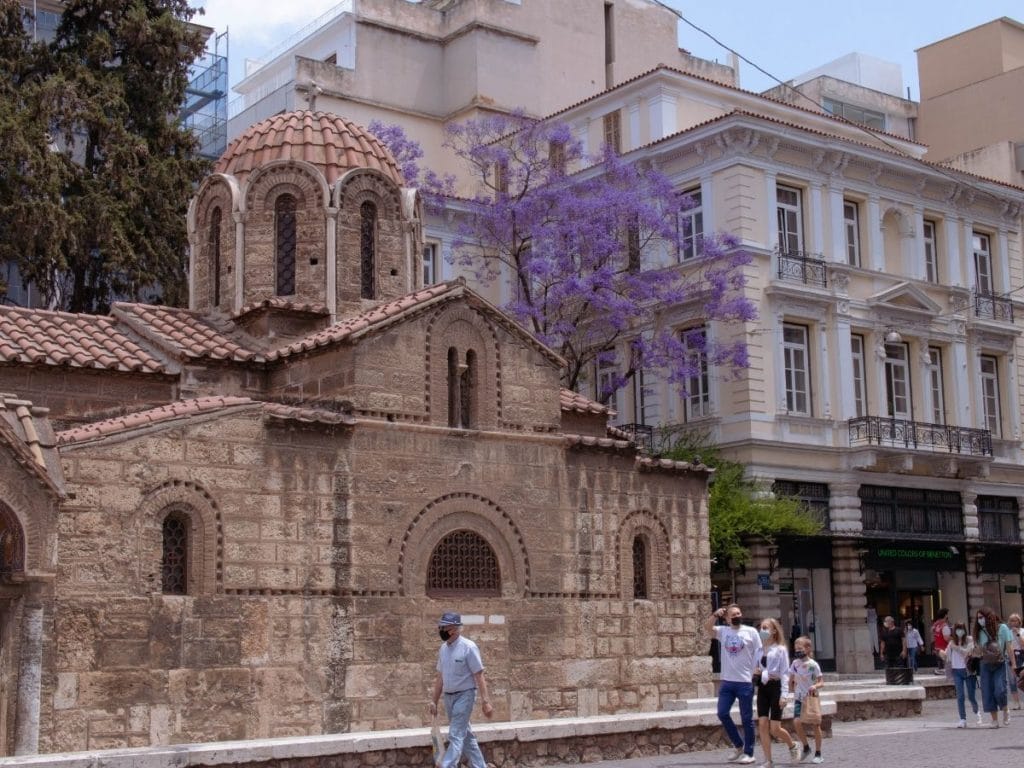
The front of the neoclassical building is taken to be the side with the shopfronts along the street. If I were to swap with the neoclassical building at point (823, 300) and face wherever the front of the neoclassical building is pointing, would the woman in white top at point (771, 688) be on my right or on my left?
on my right

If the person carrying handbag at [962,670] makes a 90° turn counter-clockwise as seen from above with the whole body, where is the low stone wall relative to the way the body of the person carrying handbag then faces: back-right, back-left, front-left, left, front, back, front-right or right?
back-right

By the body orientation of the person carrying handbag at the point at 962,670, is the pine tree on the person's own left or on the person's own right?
on the person's own right

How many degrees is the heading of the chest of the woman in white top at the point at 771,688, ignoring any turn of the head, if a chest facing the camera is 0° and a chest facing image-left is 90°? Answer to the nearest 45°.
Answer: approximately 45°

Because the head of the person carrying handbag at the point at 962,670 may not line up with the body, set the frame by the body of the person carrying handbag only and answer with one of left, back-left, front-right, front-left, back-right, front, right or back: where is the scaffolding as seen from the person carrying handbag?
back-right

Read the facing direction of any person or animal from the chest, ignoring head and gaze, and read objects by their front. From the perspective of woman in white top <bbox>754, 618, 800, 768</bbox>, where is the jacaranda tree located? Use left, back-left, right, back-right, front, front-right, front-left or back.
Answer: back-right

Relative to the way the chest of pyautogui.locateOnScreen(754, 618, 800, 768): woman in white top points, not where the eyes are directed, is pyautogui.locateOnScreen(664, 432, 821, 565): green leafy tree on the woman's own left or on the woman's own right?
on the woman's own right

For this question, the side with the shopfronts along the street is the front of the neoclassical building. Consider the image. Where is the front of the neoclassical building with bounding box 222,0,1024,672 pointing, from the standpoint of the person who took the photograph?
facing the viewer and to the right of the viewer

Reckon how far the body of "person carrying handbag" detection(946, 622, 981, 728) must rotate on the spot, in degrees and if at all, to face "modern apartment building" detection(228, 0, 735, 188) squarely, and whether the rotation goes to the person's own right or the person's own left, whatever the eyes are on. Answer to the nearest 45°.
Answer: approximately 135° to the person's own right

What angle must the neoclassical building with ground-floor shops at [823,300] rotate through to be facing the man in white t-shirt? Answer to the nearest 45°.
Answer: approximately 45° to its right
